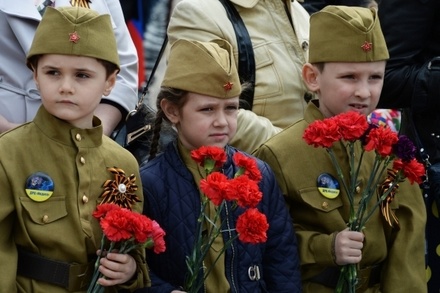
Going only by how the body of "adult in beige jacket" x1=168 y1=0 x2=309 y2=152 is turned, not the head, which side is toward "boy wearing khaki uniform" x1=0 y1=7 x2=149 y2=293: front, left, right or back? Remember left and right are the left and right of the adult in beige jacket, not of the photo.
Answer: right

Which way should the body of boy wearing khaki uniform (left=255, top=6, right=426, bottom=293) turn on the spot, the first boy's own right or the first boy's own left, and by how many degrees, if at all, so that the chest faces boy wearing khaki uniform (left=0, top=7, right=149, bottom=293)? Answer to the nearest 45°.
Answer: approximately 90° to the first boy's own right

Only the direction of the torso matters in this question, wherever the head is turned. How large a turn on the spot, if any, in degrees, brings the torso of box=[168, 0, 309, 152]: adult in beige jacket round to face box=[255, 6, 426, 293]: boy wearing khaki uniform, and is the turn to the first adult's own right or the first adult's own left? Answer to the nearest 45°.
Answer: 0° — they already face them

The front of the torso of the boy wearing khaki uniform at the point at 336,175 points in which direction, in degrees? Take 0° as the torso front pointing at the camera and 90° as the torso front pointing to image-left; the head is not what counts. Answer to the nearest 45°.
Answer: approximately 315°

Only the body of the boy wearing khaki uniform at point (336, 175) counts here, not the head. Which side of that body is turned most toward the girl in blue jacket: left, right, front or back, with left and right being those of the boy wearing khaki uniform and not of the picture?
right

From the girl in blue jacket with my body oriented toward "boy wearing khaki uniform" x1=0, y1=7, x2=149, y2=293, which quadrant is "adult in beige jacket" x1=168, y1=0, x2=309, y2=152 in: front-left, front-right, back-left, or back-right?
back-right

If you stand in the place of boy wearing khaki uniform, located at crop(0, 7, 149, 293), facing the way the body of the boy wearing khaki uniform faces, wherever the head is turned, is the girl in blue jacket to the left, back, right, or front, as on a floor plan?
left

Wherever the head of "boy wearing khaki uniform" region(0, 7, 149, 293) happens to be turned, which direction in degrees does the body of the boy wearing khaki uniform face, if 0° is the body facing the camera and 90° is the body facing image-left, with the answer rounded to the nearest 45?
approximately 0°

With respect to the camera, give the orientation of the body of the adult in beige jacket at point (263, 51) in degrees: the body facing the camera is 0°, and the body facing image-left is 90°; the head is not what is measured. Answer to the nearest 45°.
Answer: approximately 315°
